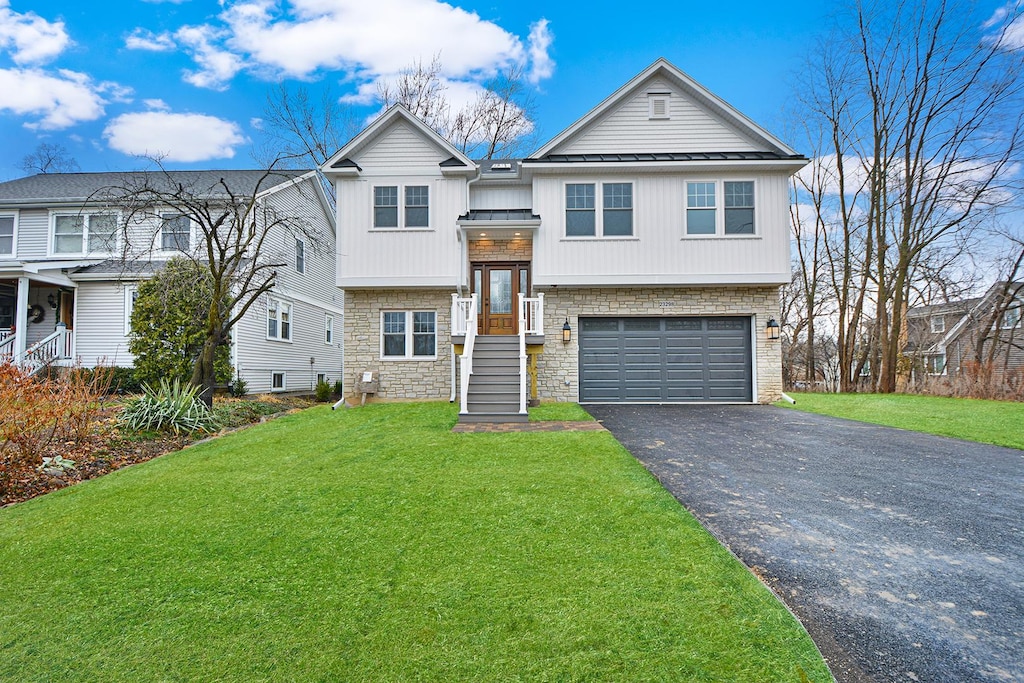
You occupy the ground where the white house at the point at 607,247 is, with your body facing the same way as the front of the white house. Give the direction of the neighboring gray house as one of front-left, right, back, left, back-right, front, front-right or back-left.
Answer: right

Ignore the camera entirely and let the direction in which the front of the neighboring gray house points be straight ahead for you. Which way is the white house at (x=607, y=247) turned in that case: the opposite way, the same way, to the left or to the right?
the same way

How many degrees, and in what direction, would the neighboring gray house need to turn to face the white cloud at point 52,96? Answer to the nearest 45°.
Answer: approximately 135° to its right

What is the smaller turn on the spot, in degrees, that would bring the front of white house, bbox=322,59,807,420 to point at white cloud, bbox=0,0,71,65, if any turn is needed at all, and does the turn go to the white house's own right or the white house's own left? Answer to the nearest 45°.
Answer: approximately 90° to the white house's own right

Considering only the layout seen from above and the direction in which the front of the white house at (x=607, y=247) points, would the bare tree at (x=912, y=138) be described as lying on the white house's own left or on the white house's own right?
on the white house's own left

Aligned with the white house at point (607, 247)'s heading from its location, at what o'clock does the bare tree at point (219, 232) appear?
The bare tree is roughly at 3 o'clock from the white house.

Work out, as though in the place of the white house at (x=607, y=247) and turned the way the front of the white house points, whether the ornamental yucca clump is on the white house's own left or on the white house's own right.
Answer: on the white house's own right

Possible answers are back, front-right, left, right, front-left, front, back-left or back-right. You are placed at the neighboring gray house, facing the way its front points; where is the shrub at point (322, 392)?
left

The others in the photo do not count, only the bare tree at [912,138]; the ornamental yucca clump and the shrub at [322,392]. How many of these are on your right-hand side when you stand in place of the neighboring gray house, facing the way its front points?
0

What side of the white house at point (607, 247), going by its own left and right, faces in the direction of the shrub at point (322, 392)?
right

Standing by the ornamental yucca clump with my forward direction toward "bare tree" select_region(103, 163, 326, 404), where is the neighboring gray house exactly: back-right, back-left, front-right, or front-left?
front-left

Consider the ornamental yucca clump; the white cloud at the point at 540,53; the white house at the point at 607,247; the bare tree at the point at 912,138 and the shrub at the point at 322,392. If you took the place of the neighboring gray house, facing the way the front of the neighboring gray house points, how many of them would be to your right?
0

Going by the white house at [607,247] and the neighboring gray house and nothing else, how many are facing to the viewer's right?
0

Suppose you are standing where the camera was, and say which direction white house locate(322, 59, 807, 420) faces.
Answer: facing the viewer

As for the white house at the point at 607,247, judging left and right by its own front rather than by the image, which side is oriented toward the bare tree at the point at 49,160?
right

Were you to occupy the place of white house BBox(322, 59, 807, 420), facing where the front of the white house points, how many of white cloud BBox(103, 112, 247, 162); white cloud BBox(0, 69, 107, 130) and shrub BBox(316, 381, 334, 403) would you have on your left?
0
